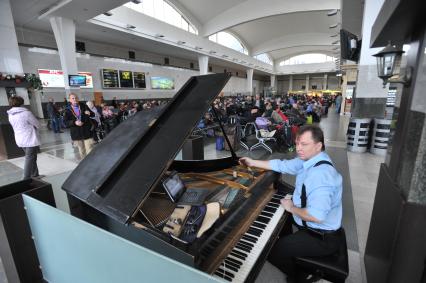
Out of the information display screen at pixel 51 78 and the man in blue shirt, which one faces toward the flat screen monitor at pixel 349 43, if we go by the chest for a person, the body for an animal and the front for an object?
the information display screen

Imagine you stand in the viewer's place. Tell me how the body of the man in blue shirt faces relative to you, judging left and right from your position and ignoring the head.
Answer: facing to the left of the viewer

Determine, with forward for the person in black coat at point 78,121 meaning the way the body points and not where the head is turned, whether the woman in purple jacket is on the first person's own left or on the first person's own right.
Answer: on the first person's own right

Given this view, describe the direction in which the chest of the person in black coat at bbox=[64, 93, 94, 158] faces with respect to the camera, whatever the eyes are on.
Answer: toward the camera

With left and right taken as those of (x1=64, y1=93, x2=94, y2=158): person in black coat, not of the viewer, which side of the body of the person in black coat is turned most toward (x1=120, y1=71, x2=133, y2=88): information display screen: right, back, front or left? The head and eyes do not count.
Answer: back

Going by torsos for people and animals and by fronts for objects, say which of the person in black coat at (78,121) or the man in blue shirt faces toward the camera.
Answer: the person in black coat

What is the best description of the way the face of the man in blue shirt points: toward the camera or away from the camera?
toward the camera

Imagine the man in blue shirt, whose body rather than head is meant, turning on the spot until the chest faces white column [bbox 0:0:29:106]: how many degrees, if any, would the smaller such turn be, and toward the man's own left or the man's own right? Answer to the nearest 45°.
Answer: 0° — they already face it

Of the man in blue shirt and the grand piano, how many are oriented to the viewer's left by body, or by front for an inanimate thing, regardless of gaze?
1

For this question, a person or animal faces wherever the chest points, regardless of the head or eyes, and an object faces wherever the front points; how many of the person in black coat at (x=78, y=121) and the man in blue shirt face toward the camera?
1

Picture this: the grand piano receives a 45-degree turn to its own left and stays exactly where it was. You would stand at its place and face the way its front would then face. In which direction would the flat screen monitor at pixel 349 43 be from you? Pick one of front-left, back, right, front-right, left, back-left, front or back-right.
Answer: front-left

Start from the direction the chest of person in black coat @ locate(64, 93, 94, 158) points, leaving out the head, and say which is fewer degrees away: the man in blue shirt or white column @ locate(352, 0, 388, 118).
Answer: the man in blue shirt

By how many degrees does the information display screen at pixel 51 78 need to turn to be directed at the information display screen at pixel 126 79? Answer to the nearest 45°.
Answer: approximately 45° to its left

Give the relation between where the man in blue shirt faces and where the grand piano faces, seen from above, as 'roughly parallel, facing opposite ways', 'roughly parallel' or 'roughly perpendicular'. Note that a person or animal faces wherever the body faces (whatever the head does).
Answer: roughly parallel, facing opposite ways

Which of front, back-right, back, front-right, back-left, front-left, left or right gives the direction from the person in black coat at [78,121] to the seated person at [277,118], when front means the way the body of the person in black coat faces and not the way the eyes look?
left

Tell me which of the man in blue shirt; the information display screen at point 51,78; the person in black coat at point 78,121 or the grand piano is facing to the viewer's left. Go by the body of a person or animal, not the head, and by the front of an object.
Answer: the man in blue shirt

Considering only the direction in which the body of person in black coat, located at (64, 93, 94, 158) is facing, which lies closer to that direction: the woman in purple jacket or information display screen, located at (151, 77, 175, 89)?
the woman in purple jacket

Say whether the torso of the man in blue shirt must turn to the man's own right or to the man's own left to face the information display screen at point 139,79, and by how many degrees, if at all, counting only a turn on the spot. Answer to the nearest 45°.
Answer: approximately 45° to the man's own right

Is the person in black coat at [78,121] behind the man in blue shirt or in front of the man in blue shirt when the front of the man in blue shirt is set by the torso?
in front
